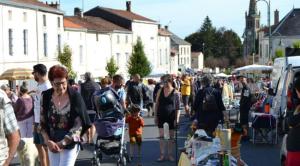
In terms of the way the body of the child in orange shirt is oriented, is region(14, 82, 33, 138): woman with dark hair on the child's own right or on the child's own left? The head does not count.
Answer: on the child's own right

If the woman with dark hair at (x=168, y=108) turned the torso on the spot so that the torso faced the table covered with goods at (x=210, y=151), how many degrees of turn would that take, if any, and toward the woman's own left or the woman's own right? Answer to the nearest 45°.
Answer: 0° — they already face it

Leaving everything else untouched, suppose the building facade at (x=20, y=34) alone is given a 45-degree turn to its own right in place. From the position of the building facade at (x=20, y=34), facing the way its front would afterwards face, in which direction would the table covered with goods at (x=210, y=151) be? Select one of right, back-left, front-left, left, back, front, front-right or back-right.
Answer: front

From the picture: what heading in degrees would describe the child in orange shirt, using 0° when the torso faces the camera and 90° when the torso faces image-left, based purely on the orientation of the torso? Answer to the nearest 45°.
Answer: approximately 0°

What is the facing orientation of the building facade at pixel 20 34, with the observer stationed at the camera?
facing the viewer and to the right of the viewer

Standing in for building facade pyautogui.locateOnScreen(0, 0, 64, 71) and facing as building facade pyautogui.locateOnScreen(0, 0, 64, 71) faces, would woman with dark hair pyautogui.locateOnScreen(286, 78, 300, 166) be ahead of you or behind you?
ahead
